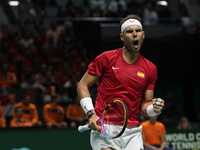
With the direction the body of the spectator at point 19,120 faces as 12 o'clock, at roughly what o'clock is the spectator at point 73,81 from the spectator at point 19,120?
the spectator at point 73,81 is roughly at 8 o'clock from the spectator at point 19,120.

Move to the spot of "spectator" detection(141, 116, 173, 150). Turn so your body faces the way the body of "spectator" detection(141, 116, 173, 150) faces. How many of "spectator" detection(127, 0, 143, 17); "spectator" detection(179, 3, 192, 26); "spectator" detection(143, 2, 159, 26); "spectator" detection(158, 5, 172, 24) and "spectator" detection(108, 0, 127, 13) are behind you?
5

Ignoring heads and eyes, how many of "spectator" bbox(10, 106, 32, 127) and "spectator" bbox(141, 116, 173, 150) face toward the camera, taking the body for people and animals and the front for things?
2

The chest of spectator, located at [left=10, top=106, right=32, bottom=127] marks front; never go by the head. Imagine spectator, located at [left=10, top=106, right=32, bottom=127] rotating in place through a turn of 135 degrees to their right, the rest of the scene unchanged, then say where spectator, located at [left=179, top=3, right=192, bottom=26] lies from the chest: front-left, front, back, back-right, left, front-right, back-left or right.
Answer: right

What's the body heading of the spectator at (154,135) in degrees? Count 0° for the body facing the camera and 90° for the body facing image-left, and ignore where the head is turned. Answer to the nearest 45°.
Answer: approximately 0°

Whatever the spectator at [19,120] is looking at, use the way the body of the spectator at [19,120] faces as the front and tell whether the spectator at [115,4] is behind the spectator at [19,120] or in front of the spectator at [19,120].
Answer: behind

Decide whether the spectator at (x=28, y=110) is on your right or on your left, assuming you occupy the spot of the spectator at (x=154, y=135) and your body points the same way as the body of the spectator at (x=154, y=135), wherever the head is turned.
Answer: on your right

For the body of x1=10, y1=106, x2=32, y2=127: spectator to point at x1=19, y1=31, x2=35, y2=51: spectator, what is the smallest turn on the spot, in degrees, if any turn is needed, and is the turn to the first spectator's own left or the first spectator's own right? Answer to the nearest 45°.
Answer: approximately 180°

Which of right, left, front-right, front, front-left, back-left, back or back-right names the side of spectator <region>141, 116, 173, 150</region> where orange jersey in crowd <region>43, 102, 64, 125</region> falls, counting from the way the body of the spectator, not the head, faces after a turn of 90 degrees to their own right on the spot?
front

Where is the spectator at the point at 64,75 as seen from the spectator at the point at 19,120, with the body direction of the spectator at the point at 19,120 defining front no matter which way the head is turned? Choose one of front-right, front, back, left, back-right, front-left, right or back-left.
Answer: back-left

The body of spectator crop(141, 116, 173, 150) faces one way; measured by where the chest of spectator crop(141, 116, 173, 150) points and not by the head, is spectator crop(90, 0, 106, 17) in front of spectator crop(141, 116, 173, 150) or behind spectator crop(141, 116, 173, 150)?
behind

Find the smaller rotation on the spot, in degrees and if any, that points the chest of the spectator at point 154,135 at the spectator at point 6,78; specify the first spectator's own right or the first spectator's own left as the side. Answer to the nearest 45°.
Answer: approximately 90° to the first spectator's own right

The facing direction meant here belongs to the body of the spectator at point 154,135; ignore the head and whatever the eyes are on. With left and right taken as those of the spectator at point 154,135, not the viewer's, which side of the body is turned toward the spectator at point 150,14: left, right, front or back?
back

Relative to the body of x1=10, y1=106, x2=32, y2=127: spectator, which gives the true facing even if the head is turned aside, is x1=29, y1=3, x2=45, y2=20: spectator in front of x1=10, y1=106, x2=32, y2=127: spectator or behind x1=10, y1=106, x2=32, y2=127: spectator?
behind
